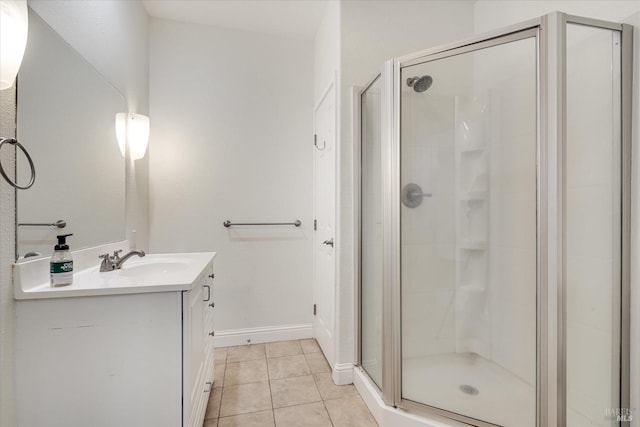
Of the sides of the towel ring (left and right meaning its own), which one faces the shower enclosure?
front

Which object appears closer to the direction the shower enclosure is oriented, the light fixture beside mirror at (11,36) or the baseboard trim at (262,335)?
the light fixture beside mirror

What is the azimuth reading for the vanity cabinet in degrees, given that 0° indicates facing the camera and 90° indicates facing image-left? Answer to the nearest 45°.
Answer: approximately 270°

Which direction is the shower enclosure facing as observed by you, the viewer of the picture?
facing the viewer and to the left of the viewer

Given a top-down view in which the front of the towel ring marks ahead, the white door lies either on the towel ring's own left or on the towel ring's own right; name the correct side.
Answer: on the towel ring's own left

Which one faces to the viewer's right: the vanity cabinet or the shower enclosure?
the vanity cabinet

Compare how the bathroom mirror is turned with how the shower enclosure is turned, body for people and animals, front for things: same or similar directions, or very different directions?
very different directions

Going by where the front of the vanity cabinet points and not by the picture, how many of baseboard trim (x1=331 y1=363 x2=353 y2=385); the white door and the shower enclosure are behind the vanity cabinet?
0

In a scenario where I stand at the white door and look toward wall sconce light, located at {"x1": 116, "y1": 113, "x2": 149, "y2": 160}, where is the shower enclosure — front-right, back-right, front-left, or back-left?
back-left

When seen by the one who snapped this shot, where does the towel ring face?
facing the viewer and to the right of the viewer

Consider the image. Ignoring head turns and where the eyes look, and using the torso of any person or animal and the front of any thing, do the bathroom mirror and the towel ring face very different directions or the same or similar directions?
same or similar directions

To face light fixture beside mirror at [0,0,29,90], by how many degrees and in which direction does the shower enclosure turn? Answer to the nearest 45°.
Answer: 0° — it already faces it

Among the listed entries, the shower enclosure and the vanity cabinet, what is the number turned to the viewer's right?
1
